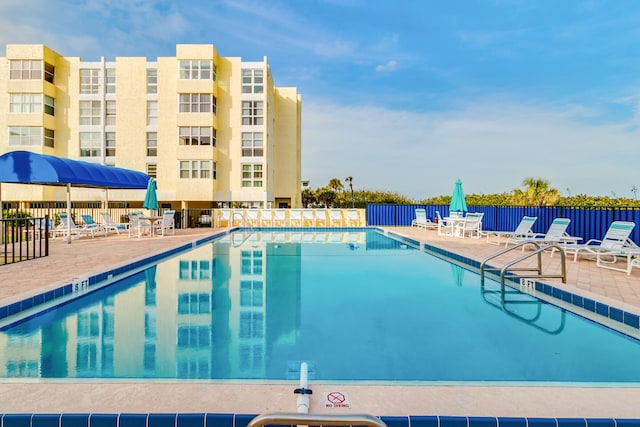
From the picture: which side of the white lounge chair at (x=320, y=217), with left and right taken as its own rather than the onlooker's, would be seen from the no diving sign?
front

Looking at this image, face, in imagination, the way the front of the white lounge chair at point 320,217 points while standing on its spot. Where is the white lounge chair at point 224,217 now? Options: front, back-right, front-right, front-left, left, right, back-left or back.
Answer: right

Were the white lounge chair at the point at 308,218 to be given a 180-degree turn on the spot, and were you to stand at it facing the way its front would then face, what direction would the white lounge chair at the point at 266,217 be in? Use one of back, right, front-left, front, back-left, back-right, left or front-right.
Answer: left

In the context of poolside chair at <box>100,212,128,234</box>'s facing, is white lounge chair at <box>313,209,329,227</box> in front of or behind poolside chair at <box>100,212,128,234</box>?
in front

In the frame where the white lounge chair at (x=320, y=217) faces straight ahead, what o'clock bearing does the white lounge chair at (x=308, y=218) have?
the white lounge chair at (x=308, y=218) is roughly at 3 o'clock from the white lounge chair at (x=320, y=217).

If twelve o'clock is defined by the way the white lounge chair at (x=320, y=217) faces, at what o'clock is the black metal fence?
The black metal fence is roughly at 1 o'clock from the white lounge chair.

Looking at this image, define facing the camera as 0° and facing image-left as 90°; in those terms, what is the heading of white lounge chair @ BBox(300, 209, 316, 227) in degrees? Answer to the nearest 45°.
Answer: approximately 0°

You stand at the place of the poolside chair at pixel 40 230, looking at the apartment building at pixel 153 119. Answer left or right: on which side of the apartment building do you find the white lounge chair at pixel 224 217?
right

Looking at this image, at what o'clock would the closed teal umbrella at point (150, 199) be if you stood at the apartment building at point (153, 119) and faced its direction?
The closed teal umbrella is roughly at 12 o'clock from the apartment building.

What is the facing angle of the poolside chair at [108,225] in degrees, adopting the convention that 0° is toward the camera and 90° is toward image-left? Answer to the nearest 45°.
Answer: approximately 270°

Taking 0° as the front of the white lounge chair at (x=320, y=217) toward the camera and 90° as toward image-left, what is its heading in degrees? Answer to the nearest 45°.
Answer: approximately 0°

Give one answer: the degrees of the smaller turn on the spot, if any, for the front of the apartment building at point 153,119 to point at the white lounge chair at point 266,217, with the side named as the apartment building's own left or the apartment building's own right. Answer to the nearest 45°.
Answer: approximately 45° to the apartment building's own left

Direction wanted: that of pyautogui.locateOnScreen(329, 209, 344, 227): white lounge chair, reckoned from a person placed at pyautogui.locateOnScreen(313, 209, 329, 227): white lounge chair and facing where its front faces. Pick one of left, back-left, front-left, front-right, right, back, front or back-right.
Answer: left

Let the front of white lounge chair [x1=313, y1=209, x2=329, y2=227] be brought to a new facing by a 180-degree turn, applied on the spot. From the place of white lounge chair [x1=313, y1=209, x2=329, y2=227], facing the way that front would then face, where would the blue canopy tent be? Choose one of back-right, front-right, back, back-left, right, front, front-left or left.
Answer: back-left

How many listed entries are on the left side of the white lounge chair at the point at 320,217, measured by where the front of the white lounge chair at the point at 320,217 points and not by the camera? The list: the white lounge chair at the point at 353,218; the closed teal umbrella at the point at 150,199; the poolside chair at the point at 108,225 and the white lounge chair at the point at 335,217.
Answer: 2
